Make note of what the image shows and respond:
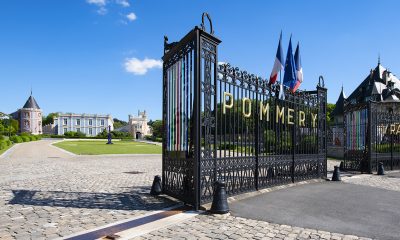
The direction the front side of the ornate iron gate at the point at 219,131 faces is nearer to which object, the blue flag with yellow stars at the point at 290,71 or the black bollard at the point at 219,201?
the black bollard

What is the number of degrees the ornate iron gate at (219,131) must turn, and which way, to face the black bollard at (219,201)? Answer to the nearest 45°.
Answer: approximately 45° to its right

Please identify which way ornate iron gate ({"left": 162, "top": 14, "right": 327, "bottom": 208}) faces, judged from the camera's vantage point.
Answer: facing the viewer and to the right of the viewer

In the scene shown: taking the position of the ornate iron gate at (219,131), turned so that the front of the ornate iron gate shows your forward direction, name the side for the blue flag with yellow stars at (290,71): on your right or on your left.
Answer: on your left

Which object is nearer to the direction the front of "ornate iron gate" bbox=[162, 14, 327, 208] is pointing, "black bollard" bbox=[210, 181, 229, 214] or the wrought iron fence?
the black bollard

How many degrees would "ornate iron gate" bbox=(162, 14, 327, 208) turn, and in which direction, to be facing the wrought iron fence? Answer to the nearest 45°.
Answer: approximately 90° to its left

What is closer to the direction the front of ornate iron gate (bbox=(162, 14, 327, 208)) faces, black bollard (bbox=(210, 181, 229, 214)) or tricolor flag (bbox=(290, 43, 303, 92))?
the black bollard

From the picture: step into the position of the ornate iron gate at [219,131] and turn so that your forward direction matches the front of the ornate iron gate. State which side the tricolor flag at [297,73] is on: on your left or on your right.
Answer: on your left
